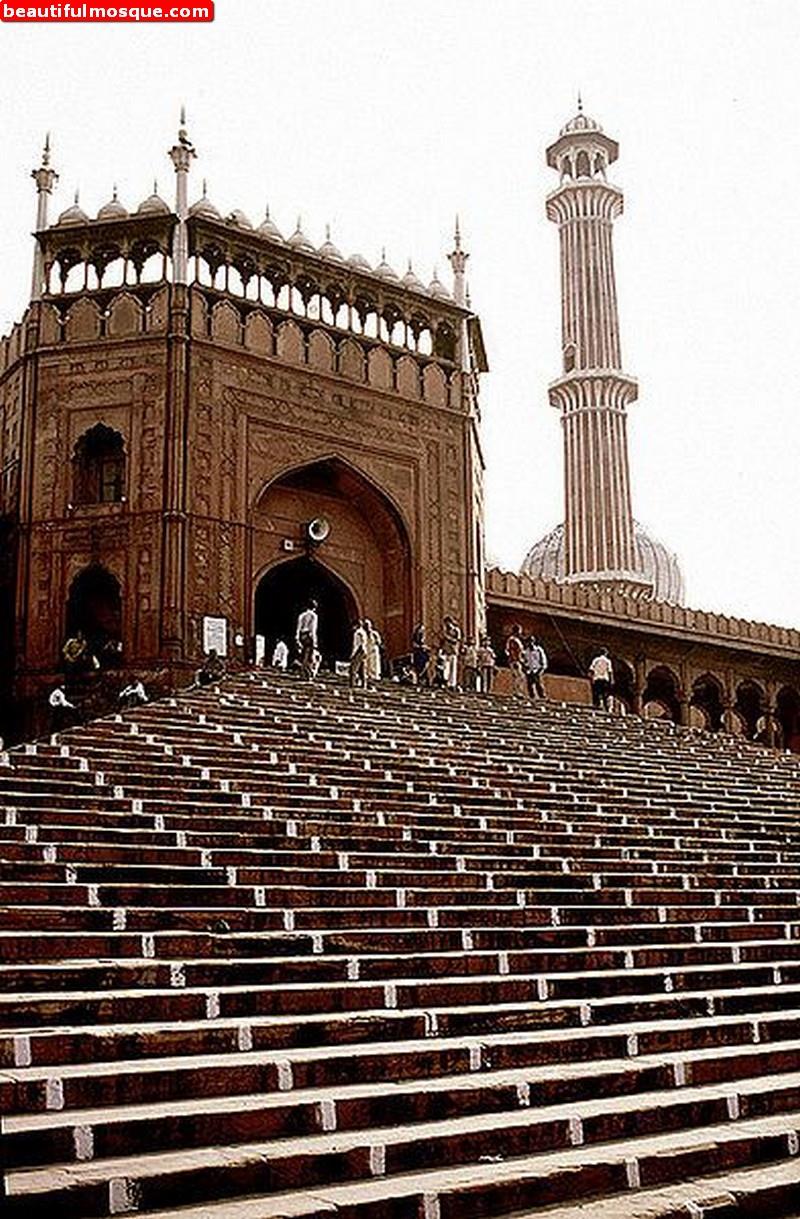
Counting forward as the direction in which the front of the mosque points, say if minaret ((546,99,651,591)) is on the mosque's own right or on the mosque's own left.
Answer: on the mosque's own left

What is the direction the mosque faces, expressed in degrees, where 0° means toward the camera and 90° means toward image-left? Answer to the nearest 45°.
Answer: approximately 315°
